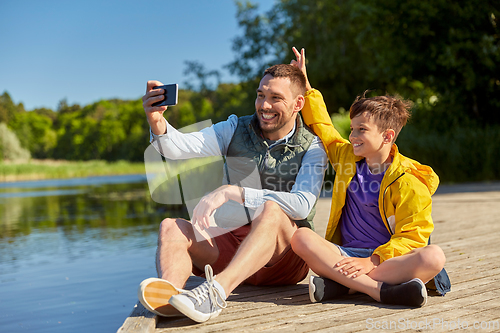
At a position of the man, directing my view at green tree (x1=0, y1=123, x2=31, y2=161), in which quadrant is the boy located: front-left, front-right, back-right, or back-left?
back-right

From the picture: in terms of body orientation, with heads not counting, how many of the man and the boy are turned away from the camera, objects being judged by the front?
0

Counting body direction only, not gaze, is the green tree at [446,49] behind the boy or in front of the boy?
behind

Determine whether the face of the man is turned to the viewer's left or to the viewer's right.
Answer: to the viewer's left

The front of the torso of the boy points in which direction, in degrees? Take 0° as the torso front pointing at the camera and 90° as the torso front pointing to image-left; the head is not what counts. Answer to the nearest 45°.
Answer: approximately 45°

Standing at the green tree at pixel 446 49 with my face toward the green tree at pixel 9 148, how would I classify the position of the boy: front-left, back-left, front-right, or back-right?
back-left

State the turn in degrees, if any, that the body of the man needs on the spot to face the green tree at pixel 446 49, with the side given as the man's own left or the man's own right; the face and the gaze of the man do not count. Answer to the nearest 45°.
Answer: approximately 180°

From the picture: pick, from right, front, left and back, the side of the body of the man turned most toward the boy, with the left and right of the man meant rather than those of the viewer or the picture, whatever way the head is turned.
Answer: left

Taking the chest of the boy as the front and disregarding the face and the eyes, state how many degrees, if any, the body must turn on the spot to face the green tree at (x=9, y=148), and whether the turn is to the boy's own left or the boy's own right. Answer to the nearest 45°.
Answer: approximately 90° to the boy's own right

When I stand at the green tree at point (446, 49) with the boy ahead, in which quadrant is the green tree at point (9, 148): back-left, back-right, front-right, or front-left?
back-right

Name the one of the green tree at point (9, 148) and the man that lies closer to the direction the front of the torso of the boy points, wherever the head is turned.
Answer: the man

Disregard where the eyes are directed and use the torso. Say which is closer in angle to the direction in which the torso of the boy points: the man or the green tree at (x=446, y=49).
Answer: the man

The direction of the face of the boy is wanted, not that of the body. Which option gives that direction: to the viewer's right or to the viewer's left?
to the viewer's left
